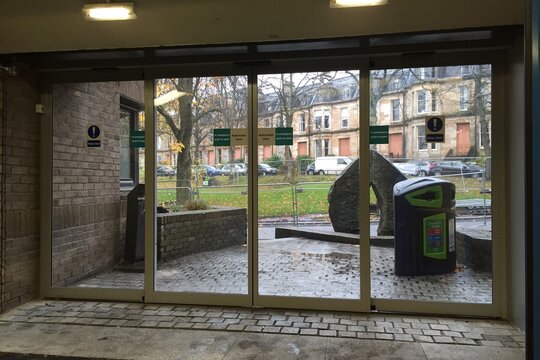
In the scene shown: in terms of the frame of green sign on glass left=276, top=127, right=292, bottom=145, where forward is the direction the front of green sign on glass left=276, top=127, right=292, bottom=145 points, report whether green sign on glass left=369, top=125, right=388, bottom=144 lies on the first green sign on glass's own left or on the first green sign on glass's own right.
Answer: on the first green sign on glass's own left

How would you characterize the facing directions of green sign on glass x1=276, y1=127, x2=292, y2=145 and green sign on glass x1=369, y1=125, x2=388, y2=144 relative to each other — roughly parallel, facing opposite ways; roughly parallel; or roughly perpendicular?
roughly parallel

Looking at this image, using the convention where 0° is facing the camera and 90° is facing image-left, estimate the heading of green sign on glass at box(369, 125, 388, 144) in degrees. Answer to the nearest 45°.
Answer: approximately 0°

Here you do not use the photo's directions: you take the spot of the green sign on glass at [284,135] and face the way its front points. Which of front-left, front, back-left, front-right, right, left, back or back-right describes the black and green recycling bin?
left

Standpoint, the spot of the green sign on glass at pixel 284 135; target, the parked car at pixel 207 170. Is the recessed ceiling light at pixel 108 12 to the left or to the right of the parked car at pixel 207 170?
left

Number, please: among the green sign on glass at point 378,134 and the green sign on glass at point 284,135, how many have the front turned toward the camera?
2

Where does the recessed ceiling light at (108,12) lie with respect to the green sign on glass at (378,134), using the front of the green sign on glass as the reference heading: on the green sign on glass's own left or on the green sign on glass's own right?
on the green sign on glass's own right

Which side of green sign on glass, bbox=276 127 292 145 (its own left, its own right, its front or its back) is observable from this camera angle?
front
